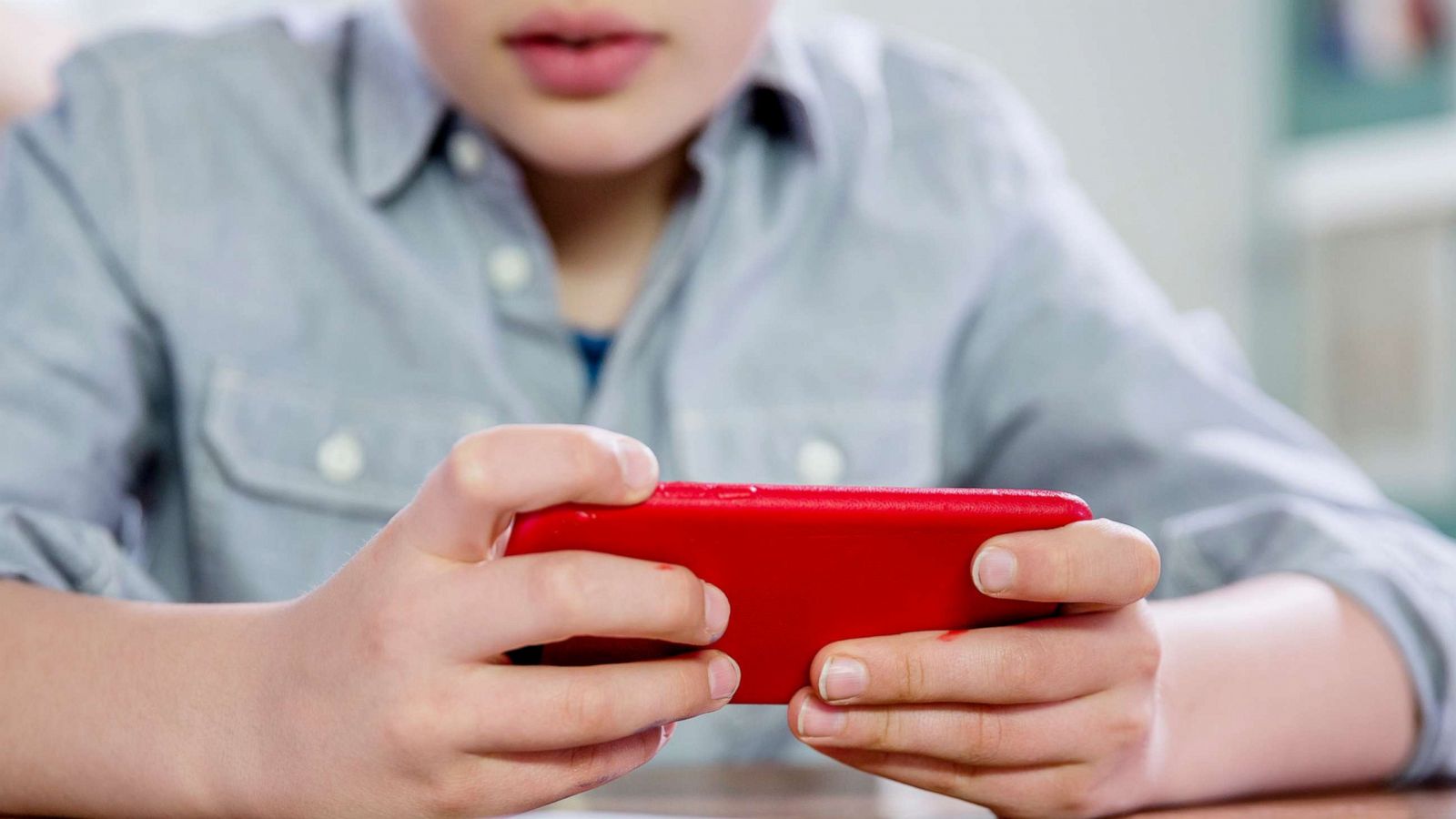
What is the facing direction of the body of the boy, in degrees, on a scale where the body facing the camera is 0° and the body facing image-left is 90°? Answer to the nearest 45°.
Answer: approximately 0°

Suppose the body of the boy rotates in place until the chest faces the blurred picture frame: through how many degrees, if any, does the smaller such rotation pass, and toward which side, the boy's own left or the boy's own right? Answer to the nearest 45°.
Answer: approximately 135° to the boy's own left

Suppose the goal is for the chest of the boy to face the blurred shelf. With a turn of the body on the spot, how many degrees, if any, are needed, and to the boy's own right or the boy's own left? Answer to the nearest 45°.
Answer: approximately 135° to the boy's own left
